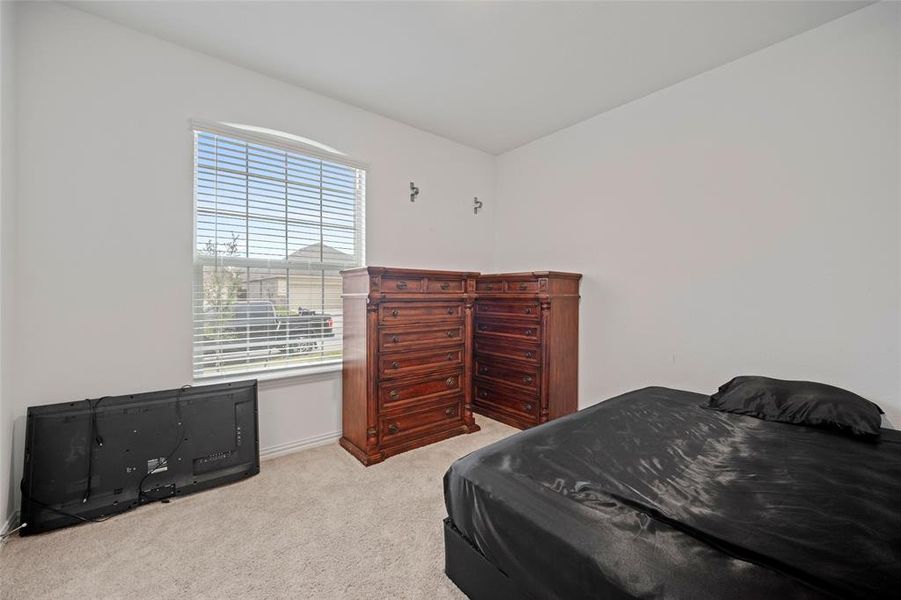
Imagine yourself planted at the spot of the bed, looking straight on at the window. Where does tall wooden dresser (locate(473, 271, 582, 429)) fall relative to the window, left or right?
right

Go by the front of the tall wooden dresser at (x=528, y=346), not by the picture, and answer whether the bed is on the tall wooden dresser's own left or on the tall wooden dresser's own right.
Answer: on the tall wooden dresser's own left

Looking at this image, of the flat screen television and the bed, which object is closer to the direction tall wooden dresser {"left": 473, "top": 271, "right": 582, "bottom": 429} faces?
the flat screen television

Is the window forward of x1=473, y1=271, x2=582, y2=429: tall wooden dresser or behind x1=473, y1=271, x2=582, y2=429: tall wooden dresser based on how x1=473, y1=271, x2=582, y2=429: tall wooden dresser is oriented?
forward

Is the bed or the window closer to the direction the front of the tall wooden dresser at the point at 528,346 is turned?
the window

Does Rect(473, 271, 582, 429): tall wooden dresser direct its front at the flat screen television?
yes

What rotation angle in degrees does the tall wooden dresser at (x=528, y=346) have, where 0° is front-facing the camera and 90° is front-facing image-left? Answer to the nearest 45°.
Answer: approximately 45°

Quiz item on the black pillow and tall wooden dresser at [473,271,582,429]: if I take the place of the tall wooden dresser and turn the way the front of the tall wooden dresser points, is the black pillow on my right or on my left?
on my left
